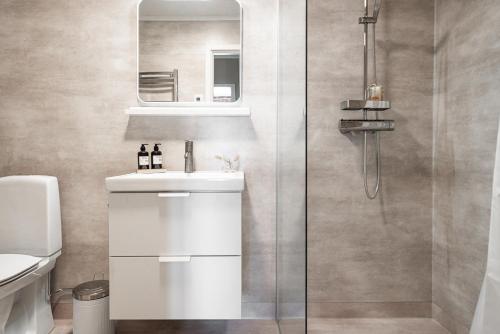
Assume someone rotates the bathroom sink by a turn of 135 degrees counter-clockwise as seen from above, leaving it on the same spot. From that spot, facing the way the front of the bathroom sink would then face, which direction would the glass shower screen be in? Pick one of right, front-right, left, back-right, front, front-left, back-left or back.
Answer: right

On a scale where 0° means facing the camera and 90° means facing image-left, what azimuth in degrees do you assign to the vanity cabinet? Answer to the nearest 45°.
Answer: approximately 0°

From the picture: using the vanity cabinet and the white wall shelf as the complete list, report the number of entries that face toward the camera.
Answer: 2
